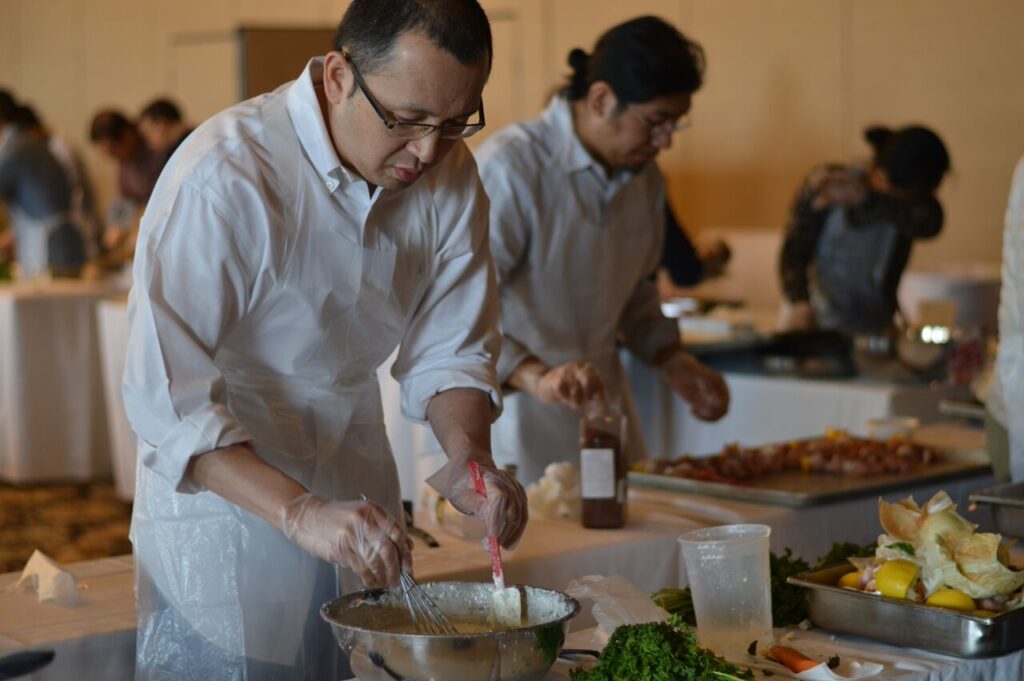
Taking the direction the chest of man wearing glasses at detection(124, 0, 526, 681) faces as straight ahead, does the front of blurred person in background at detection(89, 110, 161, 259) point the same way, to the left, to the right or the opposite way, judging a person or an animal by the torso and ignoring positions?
to the right

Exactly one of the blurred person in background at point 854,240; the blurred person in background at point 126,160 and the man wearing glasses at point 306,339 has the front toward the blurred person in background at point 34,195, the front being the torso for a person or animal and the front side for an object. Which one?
the blurred person in background at point 126,160

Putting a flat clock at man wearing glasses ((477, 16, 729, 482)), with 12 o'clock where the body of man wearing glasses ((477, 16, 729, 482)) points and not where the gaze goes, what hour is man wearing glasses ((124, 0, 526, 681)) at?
man wearing glasses ((124, 0, 526, 681)) is roughly at 2 o'clock from man wearing glasses ((477, 16, 729, 482)).

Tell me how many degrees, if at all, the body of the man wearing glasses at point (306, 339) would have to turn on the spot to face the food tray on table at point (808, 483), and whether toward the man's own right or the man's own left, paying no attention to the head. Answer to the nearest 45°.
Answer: approximately 90° to the man's own left

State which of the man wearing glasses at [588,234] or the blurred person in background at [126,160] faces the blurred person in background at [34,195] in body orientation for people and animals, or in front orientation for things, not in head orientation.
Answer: the blurred person in background at [126,160]
